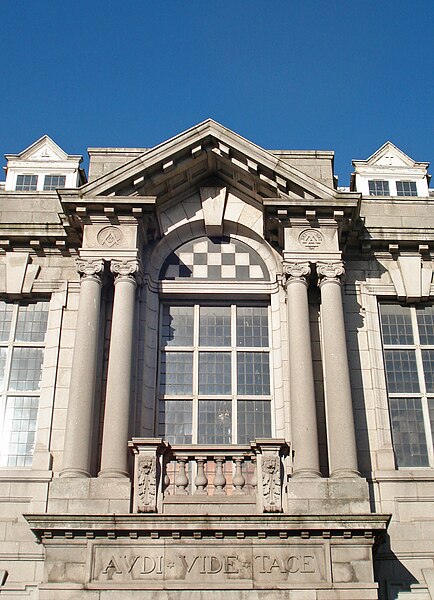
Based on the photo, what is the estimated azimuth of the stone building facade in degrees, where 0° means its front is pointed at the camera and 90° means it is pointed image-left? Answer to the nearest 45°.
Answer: approximately 0°
